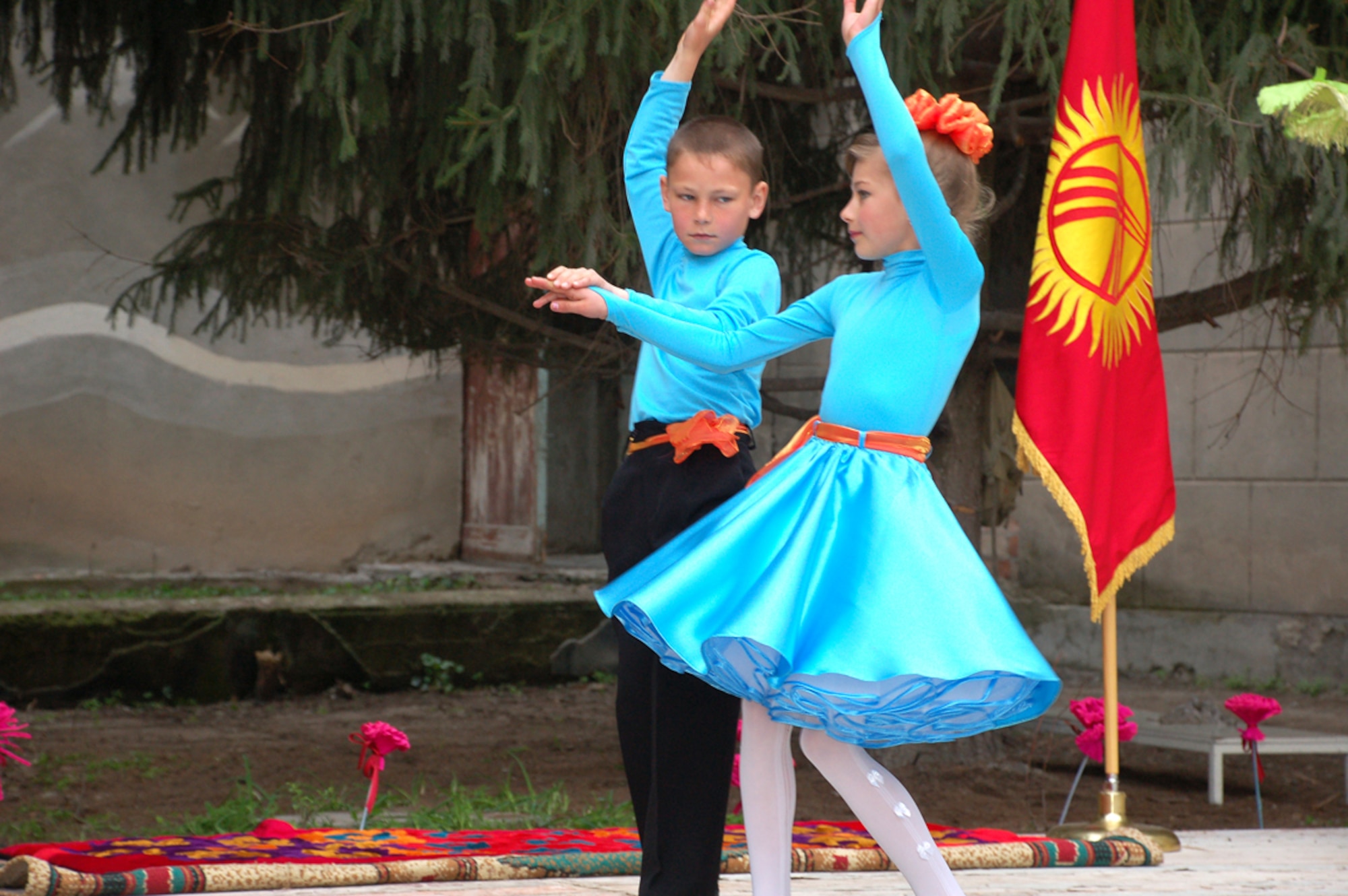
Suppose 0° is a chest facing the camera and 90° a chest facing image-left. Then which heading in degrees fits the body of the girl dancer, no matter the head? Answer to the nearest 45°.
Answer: approximately 45°

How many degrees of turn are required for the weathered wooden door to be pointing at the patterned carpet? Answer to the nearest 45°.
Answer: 0° — it already faces it

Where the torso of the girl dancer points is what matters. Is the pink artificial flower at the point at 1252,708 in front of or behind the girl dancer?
behind

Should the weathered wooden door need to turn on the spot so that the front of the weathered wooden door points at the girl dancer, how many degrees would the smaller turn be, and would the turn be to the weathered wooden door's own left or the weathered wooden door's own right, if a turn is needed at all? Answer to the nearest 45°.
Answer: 0° — it already faces them

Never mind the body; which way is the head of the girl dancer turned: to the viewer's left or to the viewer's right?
to the viewer's left

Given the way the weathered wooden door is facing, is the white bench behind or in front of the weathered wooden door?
in front

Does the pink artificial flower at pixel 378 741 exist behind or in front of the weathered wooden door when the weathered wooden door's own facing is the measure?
in front

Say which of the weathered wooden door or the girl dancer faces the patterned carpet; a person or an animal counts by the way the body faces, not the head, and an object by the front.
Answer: the weathered wooden door

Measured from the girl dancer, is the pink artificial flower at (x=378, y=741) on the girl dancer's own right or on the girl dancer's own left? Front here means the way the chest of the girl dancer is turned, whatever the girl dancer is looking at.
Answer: on the girl dancer's own right
